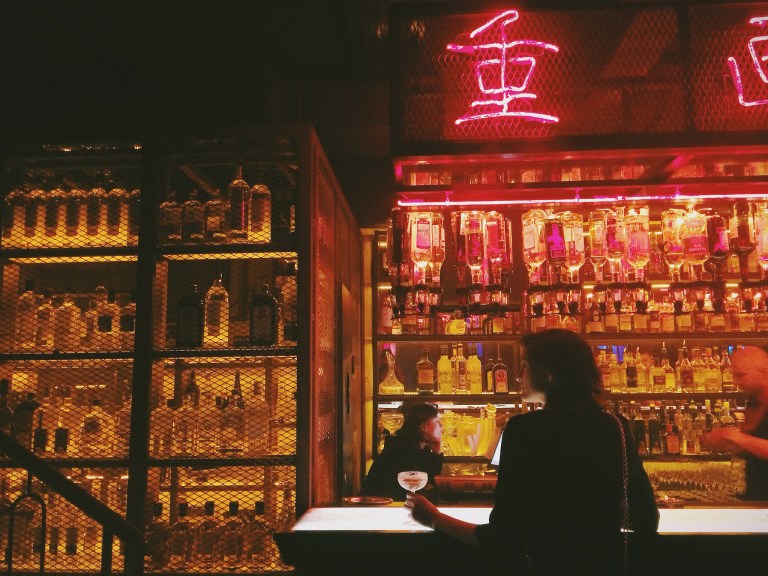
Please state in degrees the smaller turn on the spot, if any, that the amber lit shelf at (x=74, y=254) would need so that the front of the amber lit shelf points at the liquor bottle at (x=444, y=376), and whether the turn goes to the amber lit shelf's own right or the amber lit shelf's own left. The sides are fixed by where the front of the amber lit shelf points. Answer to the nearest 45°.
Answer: approximately 90° to the amber lit shelf's own left

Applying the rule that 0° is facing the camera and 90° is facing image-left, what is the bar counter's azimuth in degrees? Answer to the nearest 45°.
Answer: approximately 0°

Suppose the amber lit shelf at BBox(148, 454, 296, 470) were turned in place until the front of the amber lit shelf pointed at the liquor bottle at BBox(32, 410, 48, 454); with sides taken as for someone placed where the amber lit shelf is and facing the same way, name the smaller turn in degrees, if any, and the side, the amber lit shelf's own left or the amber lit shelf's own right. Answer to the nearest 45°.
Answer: approximately 135° to the amber lit shelf's own right

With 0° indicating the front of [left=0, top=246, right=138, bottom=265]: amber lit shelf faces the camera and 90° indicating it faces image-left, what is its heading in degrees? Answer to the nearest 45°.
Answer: approximately 0°

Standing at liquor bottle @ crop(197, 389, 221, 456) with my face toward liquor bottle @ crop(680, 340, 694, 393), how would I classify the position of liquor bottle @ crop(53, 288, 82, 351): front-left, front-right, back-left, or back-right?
back-left

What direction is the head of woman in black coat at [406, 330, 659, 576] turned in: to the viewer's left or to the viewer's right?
to the viewer's left

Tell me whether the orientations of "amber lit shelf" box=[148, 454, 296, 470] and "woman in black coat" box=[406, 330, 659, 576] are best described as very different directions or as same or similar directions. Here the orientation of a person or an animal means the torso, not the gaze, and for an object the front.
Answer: very different directions
